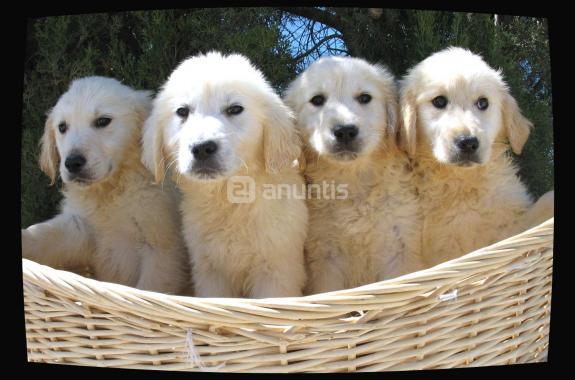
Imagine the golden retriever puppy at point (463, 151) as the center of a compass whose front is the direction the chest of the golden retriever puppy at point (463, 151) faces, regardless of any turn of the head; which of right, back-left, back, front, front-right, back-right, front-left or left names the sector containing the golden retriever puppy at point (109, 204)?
right

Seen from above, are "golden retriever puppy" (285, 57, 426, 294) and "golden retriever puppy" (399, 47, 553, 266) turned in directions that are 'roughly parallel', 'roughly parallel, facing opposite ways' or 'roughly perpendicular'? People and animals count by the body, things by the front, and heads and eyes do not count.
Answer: roughly parallel

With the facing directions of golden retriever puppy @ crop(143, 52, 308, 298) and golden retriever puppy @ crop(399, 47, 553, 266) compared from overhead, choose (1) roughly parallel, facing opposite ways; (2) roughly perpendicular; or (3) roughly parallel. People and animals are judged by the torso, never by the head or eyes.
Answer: roughly parallel

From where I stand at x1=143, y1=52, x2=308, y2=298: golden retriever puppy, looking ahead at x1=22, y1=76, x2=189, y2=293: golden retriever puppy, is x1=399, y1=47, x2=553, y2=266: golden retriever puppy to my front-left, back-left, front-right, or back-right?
back-right

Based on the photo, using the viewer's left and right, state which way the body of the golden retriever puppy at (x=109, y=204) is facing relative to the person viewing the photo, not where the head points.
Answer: facing the viewer and to the left of the viewer

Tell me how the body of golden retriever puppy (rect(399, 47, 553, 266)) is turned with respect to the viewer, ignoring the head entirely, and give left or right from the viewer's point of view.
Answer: facing the viewer

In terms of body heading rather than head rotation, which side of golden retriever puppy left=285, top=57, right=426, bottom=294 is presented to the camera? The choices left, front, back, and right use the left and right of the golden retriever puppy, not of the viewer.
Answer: front

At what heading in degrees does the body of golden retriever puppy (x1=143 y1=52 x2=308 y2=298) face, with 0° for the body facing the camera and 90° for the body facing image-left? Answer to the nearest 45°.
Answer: approximately 0°

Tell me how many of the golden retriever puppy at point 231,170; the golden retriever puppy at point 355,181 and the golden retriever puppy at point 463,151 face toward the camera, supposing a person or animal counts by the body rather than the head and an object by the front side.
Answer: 3

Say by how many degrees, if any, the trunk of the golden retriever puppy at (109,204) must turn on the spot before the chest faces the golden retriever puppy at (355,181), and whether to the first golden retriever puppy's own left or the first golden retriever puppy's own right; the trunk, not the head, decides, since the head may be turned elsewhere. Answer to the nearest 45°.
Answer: approximately 135° to the first golden retriever puppy's own left

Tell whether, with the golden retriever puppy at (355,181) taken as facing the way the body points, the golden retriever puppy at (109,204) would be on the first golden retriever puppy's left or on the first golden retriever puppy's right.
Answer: on the first golden retriever puppy's right

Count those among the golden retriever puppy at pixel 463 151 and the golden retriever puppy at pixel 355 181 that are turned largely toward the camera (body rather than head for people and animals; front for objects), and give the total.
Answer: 2
